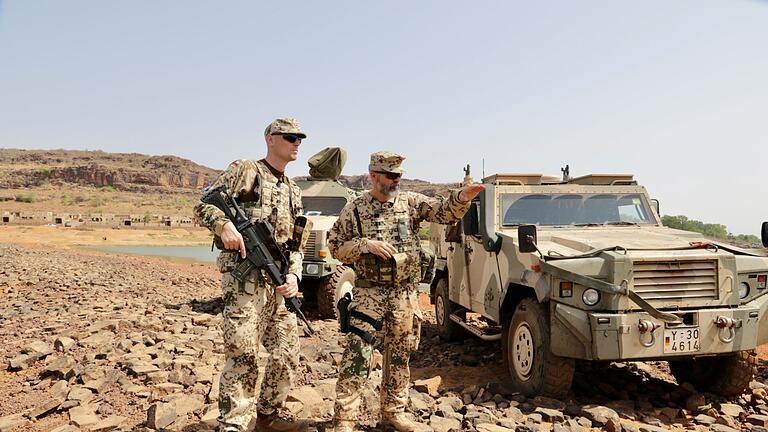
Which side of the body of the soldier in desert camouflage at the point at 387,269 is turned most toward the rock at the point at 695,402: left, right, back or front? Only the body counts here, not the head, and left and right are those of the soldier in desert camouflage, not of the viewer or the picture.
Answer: left

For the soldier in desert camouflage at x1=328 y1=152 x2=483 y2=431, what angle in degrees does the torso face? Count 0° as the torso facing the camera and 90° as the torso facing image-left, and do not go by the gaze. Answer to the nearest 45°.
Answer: approximately 315°

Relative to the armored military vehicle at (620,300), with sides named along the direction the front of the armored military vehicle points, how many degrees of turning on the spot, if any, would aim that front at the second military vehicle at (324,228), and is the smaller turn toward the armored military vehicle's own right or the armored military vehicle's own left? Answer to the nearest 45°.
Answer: approximately 180°

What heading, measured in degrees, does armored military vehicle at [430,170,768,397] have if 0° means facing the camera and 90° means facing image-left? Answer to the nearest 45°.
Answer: approximately 315°

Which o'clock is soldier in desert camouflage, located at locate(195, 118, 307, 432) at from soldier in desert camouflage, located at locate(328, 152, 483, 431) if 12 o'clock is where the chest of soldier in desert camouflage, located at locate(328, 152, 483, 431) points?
soldier in desert camouflage, located at locate(195, 118, 307, 432) is roughly at 4 o'clock from soldier in desert camouflage, located at locate(328, 152, 483, 431).

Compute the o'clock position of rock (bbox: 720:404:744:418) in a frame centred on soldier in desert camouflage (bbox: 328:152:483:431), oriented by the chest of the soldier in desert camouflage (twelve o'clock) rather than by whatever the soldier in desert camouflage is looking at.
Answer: The rock is roughly at 10 o'clock from the soldier in desert camouflage.

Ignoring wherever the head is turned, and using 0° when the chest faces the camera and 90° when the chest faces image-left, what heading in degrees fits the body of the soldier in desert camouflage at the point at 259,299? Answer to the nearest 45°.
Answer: approximately 315°

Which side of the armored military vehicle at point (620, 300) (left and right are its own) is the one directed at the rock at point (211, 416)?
right

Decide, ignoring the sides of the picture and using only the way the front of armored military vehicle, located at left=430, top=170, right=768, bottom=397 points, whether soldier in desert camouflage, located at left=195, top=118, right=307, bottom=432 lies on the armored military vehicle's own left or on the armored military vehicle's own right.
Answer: on the armored military vehicle's own right

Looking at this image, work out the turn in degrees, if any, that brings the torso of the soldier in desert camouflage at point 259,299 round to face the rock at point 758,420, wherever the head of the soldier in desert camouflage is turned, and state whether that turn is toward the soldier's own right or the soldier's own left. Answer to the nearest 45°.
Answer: approximately 45° to the soldier's own left
